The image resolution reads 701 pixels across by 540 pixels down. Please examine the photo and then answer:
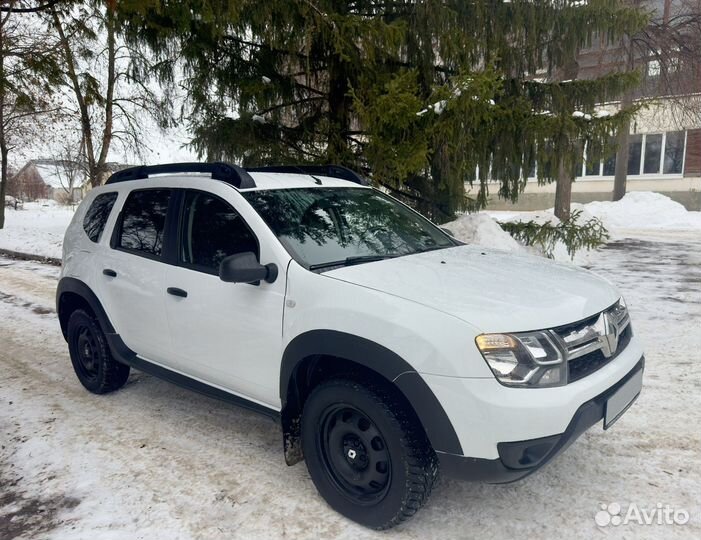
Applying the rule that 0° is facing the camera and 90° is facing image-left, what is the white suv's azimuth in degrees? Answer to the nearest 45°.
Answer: approximately 315°

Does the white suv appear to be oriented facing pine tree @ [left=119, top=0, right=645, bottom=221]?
no
